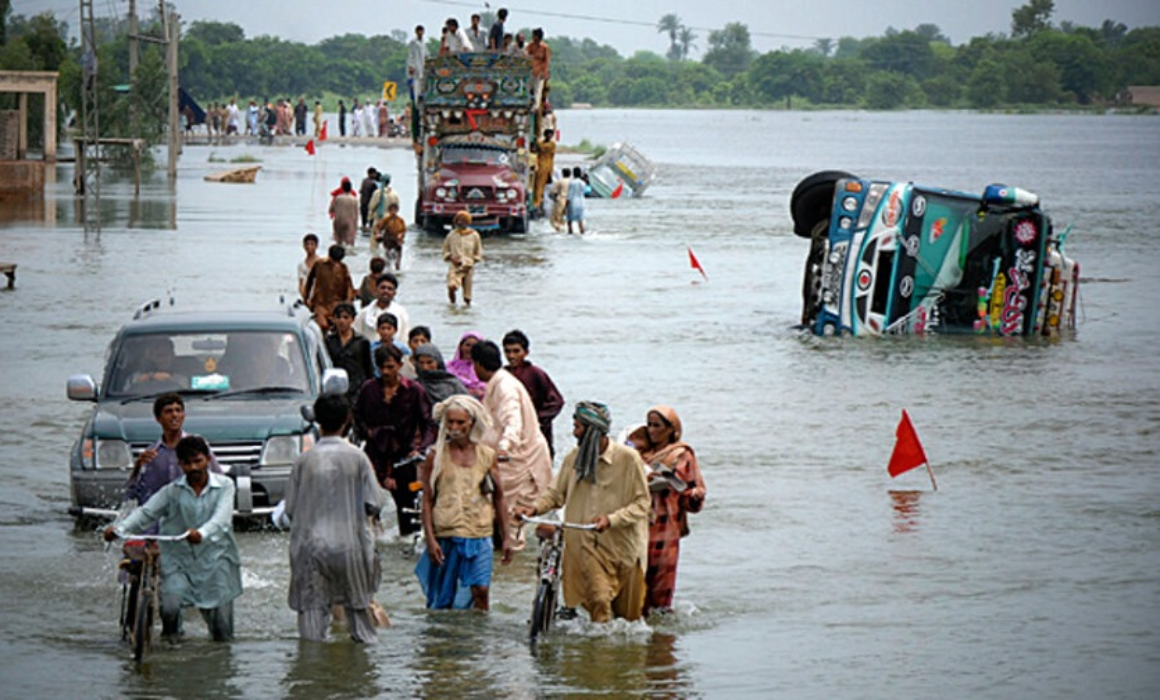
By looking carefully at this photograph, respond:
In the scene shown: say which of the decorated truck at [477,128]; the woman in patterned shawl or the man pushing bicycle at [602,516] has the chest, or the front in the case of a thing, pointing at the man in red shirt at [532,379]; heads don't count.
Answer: the decorated truck

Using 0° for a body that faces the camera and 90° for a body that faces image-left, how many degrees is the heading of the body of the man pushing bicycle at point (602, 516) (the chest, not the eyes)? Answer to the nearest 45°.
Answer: approximately 45°

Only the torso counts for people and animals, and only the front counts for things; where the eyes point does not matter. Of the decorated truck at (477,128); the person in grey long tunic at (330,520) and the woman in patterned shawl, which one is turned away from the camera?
the person in grey long tunic

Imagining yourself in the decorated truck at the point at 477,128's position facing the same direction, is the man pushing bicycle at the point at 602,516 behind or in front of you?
in front

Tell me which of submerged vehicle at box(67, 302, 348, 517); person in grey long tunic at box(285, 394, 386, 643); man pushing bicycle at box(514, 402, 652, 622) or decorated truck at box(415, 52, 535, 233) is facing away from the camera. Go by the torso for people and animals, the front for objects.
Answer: the person in grey long tunic

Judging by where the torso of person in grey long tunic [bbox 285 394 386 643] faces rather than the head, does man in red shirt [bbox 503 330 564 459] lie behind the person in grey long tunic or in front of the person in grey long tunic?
in front

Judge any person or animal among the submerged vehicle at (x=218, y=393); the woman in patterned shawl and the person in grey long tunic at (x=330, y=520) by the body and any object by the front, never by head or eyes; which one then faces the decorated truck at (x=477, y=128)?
the person in grey long tunic

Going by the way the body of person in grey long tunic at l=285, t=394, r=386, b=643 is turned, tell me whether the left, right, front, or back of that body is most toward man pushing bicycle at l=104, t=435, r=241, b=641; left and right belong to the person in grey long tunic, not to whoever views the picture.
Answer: left

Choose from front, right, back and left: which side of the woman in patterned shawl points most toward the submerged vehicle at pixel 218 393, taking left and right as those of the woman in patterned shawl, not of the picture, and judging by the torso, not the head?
right

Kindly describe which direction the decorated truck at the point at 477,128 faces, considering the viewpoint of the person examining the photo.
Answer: facing the viewer

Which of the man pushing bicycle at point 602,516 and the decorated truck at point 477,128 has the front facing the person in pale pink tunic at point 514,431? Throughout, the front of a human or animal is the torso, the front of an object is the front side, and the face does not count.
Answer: the decorated truck

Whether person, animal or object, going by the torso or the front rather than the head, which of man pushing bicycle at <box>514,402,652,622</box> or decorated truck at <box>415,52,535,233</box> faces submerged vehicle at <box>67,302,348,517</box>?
the decorated truck

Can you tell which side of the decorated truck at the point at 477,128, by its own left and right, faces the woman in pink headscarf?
front

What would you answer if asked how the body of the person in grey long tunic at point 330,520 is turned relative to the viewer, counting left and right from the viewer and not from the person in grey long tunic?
facing away from the viewer
